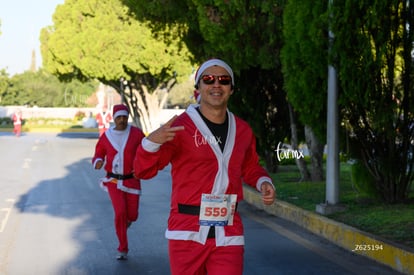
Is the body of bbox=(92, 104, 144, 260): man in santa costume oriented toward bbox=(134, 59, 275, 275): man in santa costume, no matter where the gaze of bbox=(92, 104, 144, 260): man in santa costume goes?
yes

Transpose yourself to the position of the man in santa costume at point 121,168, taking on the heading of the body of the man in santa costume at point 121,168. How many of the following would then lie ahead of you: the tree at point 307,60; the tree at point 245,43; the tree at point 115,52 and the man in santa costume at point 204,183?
1

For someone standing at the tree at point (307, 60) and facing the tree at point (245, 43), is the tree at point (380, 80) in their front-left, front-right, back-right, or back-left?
back-right

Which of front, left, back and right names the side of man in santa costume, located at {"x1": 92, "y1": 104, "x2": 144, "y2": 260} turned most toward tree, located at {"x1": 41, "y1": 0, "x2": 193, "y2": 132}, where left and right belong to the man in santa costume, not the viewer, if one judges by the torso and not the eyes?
back

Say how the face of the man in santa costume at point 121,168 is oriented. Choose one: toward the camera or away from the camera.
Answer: toward the camera

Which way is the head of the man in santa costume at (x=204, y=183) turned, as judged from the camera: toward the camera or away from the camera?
toward the camera

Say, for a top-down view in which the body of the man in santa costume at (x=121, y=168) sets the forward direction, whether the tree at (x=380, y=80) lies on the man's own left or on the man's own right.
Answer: on the man's own left

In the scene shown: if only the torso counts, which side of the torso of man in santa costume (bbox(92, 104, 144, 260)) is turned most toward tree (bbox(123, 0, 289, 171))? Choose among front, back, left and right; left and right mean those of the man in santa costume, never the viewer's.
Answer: back

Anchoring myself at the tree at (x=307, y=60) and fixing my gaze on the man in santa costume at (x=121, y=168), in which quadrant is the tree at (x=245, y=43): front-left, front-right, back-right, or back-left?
back-right

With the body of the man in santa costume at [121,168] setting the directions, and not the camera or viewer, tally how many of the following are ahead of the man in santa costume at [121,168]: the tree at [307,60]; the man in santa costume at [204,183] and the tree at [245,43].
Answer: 1

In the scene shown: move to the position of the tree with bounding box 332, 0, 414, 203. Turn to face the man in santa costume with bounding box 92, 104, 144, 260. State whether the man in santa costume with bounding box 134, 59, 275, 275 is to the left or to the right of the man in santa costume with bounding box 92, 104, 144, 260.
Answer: left

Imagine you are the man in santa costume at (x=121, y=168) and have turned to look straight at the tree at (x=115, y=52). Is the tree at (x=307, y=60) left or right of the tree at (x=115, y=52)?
right

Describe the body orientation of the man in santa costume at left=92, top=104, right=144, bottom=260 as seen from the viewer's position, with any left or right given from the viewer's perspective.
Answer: facing the viewer

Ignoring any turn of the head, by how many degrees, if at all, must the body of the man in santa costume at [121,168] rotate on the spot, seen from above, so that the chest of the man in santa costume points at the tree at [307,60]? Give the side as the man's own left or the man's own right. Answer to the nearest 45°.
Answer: approximately 135° to the man's own left

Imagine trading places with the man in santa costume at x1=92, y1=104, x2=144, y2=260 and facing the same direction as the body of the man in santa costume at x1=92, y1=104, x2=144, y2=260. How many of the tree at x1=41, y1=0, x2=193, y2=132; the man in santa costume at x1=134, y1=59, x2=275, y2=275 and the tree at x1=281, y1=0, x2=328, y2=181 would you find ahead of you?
1
